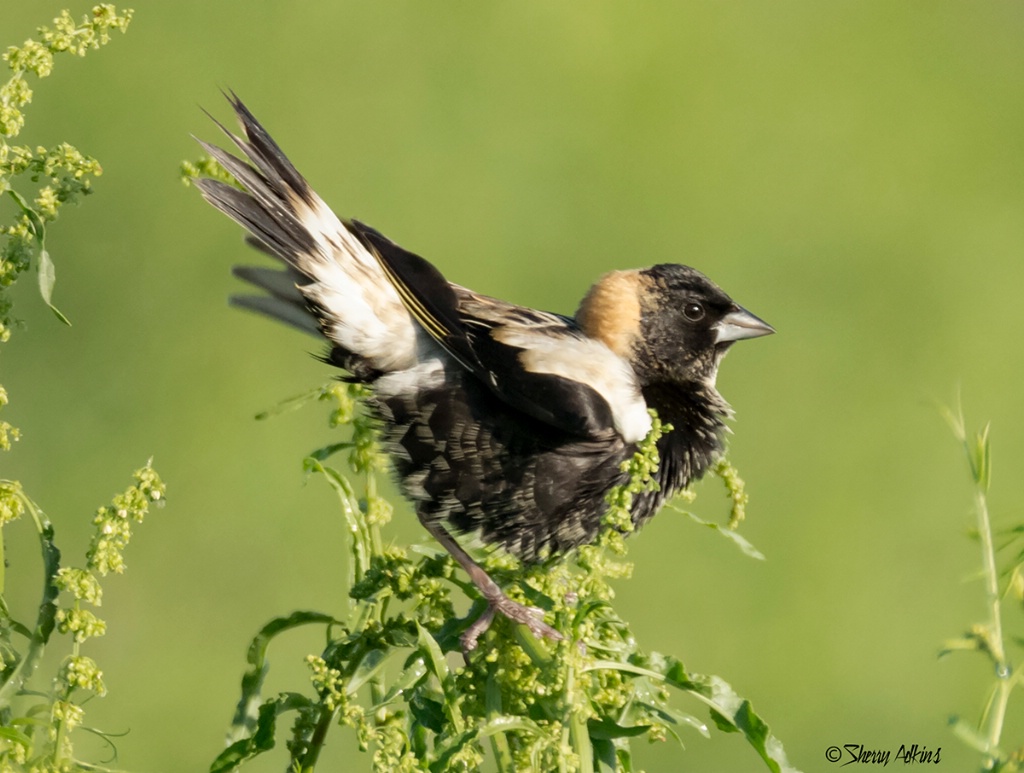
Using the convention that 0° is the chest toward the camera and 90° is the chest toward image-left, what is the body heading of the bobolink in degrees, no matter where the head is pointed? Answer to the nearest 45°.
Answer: approximately 270°

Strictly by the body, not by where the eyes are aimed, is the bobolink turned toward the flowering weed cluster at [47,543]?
no
